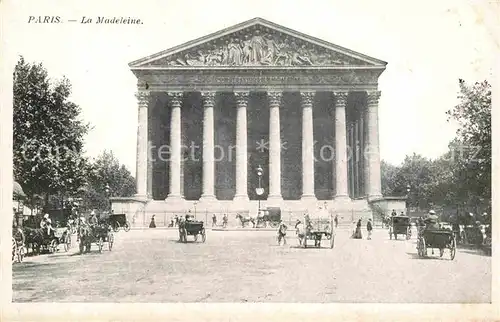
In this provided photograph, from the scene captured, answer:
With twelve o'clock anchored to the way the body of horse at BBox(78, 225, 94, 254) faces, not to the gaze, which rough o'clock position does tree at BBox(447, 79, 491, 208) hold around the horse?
The tree is roughly at 8 o'clock from the horse.

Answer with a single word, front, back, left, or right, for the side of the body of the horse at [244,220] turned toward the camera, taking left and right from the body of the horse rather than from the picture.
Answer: left

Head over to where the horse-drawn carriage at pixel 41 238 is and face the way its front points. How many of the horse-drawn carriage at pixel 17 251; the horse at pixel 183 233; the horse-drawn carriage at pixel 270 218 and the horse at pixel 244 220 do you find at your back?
3

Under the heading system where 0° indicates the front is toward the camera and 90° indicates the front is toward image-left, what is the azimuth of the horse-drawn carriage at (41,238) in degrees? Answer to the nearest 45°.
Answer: approximately 45°

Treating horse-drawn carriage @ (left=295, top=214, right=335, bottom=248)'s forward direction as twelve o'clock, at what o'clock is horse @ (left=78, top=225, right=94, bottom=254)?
The horse is roughly at 1 o'clock from the horse-drawn carriage.

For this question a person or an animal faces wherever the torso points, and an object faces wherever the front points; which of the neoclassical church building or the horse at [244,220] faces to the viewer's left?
the horse
